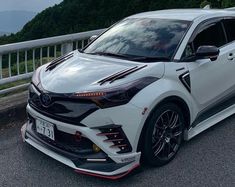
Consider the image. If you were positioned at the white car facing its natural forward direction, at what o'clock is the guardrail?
The guardrail is roughly at 3 o'clock from the white car.

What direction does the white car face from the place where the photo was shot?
facing the viewer and to the left of the viewer
